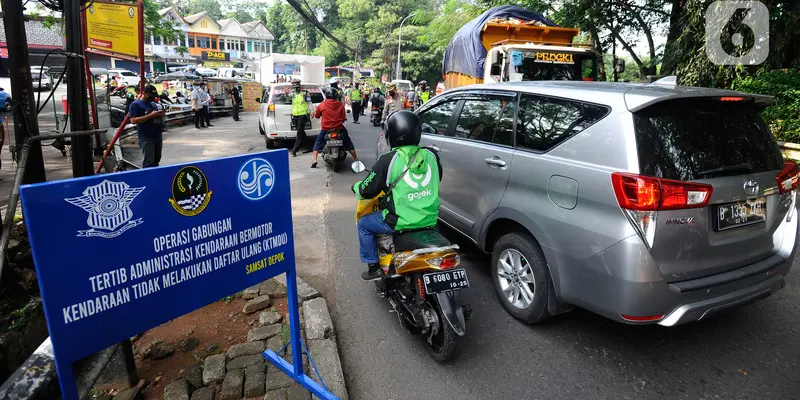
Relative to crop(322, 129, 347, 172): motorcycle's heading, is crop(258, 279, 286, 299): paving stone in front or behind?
behind

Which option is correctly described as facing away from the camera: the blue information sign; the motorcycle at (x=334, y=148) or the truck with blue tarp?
the motorcycle

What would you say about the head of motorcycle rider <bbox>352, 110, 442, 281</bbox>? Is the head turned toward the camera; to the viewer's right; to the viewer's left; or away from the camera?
away from the camera

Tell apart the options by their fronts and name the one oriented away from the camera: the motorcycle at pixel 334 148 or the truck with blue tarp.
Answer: the motorcycle

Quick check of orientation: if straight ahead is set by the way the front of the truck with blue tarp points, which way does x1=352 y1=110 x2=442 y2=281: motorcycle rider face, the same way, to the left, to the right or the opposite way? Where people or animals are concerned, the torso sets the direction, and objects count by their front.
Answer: the opposite way

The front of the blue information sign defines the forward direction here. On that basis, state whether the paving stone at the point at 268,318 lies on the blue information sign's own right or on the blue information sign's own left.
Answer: on the blue information sign's own left

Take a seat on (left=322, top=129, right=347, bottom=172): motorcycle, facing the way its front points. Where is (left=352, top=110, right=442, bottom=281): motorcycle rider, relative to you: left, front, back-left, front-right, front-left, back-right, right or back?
back

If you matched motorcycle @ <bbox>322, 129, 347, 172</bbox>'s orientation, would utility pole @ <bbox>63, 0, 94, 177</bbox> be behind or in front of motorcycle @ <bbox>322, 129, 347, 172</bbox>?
behind

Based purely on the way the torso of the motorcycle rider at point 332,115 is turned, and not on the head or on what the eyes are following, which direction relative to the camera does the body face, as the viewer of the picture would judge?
away from the camera

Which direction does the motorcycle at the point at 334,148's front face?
away from the camera

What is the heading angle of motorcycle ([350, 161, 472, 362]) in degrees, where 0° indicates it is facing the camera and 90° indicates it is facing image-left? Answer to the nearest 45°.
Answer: approximately 135°

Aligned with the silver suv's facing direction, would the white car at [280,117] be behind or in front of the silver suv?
in front

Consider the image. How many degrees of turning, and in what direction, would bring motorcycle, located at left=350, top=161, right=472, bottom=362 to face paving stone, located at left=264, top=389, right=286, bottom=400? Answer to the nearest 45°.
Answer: approximately 90° to its left
